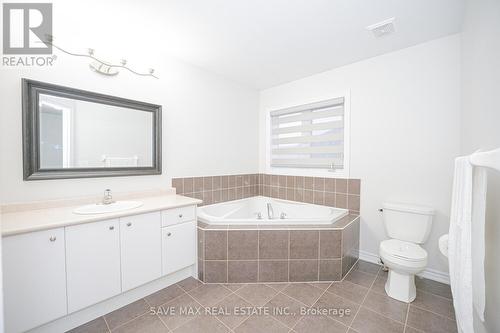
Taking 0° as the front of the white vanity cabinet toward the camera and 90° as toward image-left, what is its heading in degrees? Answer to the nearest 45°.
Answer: approximately 315°

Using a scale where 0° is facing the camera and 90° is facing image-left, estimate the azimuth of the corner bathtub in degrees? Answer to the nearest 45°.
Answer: approximately 0°

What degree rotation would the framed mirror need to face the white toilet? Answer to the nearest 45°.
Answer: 0° — it already faces it

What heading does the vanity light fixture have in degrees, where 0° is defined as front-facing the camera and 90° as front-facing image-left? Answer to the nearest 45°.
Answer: approximately 315°

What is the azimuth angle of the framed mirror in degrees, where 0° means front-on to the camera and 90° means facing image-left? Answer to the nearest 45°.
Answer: approximately 315°
